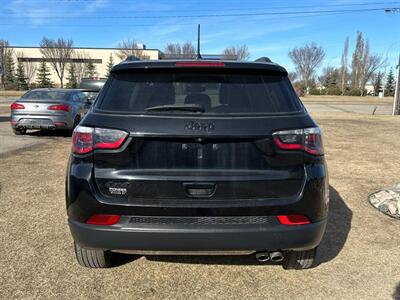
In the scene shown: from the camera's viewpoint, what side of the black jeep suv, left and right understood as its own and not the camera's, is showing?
back

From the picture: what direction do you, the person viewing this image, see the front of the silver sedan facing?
facing away from the viewer and to the right of the viewer

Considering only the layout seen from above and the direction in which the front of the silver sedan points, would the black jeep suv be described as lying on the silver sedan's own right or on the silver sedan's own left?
on the silver sedan's own right

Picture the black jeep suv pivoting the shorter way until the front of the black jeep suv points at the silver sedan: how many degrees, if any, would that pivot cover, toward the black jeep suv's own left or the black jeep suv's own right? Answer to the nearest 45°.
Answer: approximately 45° to the black jeep suv's own left

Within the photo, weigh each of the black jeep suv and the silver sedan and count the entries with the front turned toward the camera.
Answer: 0
